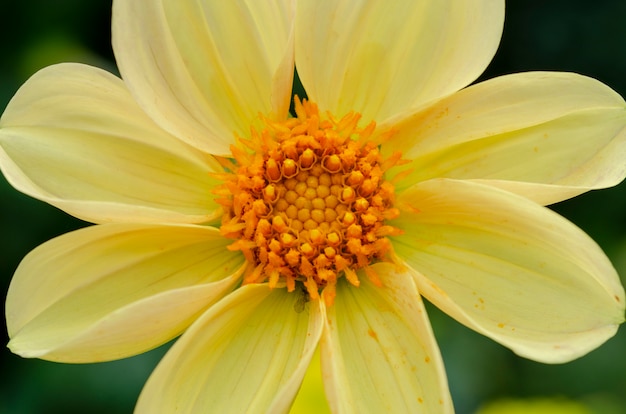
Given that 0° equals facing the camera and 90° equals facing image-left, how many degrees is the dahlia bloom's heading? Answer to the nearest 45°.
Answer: approximately 0°
